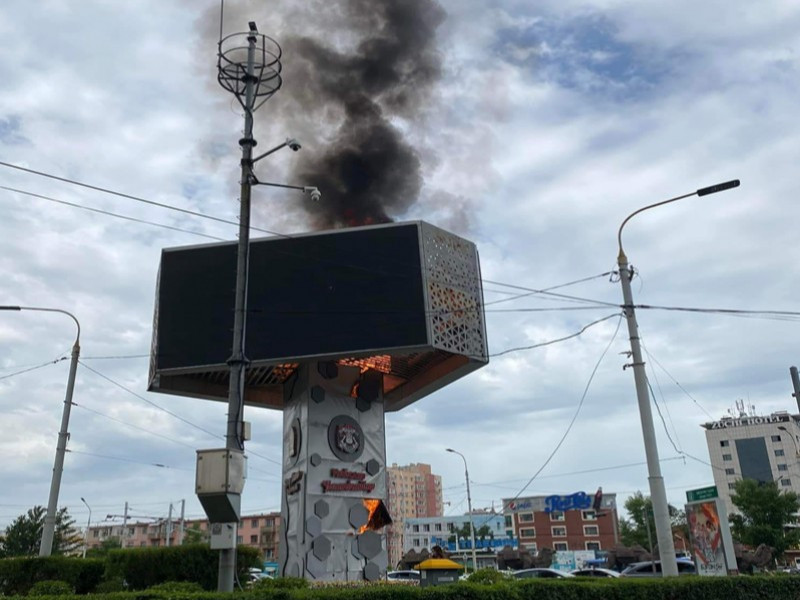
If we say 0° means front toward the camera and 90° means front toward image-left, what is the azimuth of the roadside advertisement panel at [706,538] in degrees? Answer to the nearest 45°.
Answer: approximately 0°

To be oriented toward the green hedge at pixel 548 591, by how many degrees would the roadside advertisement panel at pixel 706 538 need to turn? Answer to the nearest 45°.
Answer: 0° — it already faces it

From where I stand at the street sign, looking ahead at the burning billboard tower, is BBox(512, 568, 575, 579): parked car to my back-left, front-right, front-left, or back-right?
front-right

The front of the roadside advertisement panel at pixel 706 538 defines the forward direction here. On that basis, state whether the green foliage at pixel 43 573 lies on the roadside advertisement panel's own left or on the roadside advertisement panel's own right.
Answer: on the roadside advertisement panel's own right

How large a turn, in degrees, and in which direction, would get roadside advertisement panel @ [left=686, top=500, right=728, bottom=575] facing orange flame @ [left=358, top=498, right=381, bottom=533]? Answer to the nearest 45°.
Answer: approximately 90° to its right

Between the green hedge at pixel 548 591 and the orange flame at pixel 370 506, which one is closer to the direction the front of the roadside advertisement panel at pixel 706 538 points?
the green hedge

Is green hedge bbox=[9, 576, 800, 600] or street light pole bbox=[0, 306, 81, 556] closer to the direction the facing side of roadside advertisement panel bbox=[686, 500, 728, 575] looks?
the green hedge

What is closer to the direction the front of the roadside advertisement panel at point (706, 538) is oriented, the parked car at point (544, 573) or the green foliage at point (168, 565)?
the green foliage

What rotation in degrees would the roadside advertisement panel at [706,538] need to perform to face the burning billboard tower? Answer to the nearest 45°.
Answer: approximately 90° to its right

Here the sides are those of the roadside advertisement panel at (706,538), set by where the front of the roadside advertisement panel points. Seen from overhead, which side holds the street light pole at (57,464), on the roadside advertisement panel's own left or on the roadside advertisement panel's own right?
on the roadside advertisement panel's own right
